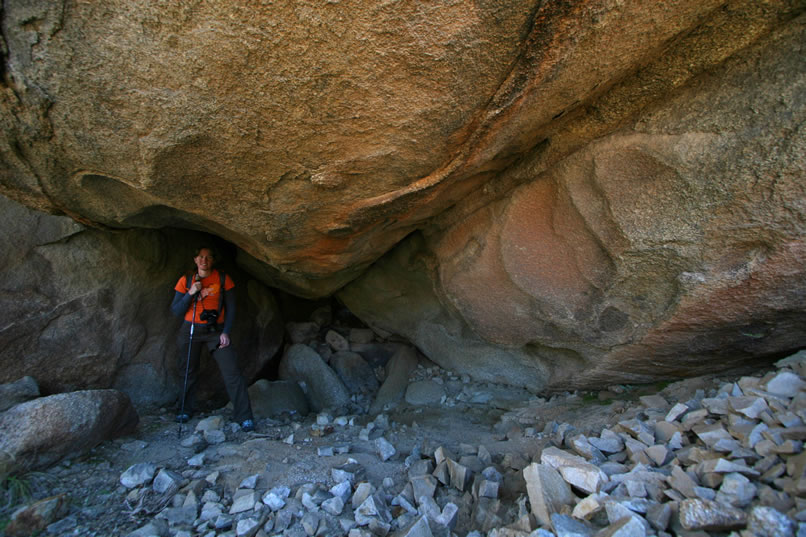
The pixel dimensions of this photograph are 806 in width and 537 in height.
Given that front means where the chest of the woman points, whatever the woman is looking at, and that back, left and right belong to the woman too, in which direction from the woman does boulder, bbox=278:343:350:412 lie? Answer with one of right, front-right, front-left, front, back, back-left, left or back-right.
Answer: back-left

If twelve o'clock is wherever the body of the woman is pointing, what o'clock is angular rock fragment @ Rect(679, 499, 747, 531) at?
The angular rock fragment is roughly at 11 o'clock from the woman.

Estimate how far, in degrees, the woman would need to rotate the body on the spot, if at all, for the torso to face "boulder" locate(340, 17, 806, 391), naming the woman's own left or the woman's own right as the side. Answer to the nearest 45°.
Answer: approximately 45° to the woman's own left

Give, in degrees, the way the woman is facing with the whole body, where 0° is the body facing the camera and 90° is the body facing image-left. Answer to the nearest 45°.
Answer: approximately 0°

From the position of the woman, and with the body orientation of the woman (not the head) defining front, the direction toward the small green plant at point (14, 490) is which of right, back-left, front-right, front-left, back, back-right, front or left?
front-right

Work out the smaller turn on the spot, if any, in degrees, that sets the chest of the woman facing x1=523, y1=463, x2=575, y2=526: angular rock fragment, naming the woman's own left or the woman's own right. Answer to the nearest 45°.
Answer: approximately 45° to the woman's own left

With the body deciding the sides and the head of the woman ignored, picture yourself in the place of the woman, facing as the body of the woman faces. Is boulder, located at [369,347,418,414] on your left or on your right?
on your left

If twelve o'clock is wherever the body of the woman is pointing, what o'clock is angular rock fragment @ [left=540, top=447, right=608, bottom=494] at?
The angular rock fragment is roughly at 11 o'clock from the woman.
